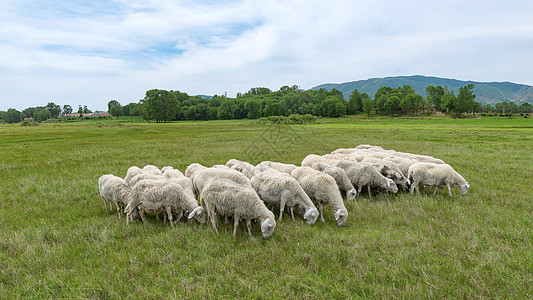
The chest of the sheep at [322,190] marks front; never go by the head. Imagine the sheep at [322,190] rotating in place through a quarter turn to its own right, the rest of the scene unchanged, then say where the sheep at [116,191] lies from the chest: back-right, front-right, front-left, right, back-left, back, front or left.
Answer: front-right

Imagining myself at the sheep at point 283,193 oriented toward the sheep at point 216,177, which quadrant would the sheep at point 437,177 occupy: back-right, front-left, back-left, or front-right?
back-right

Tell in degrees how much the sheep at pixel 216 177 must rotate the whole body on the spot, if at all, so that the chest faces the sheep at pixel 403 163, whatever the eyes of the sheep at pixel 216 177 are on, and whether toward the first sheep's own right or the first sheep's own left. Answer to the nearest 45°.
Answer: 0° — it already faces it

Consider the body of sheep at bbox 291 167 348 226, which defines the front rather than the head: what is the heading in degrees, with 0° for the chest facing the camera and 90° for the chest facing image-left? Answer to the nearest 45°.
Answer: approximately 315°

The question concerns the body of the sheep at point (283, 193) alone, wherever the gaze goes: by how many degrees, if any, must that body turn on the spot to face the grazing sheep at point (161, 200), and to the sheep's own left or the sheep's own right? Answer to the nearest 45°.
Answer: approximately 135° to the sheep's own right

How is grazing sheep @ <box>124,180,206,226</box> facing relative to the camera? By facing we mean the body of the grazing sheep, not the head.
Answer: to the viewer's right

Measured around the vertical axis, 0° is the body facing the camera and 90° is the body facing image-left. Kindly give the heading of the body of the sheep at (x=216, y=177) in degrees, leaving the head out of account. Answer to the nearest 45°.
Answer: approximately 270°

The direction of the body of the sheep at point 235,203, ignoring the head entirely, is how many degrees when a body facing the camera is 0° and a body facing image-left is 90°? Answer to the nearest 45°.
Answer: approximately 315°

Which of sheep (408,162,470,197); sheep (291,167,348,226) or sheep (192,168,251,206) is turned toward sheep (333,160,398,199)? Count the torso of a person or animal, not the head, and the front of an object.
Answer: sheep (192,168,251,206)

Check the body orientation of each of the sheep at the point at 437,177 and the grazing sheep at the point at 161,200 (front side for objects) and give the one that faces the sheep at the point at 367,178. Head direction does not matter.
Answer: the grazing sheep

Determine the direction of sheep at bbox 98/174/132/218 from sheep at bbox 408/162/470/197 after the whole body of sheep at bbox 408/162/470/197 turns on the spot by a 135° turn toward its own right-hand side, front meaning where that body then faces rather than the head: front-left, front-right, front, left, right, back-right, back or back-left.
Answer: front

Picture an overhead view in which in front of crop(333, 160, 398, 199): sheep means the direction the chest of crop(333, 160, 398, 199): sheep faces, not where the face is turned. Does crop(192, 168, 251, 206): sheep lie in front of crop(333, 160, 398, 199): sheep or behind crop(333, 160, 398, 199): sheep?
behind

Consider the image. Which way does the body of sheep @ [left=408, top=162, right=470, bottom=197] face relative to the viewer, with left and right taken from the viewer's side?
facing to the right of the viewer

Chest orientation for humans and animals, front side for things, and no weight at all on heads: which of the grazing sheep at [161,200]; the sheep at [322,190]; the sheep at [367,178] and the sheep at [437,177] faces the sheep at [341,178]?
the grazing sheep

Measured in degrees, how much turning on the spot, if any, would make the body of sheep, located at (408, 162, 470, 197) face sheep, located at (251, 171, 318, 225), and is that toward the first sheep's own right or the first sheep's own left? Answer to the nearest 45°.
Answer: approximately 135° to the first sheep's own right
